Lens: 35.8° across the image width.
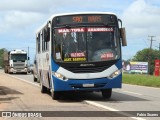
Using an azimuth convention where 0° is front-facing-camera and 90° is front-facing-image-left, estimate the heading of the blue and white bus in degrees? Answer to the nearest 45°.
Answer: approximately 0°
